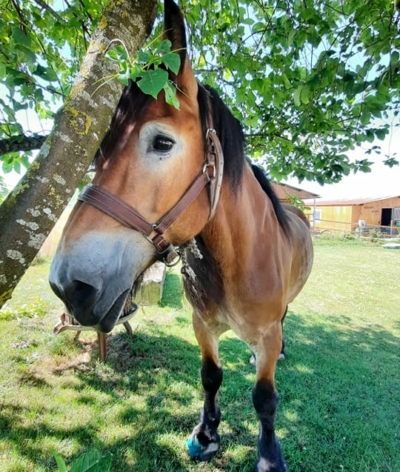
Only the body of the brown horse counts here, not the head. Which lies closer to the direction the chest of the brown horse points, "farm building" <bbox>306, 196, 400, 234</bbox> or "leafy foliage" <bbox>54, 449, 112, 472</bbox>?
the leafy foliage

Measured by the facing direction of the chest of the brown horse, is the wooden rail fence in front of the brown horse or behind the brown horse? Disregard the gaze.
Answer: behind

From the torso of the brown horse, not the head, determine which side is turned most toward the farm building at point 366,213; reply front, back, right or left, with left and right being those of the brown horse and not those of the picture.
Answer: back

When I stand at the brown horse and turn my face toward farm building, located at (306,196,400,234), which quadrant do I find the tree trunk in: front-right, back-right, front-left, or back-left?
back-left

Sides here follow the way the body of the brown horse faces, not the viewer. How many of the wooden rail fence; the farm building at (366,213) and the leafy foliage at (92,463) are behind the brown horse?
2
